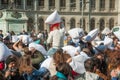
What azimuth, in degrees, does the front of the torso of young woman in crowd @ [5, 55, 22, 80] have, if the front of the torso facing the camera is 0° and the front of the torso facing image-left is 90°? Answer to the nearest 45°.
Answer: approximately 315°
